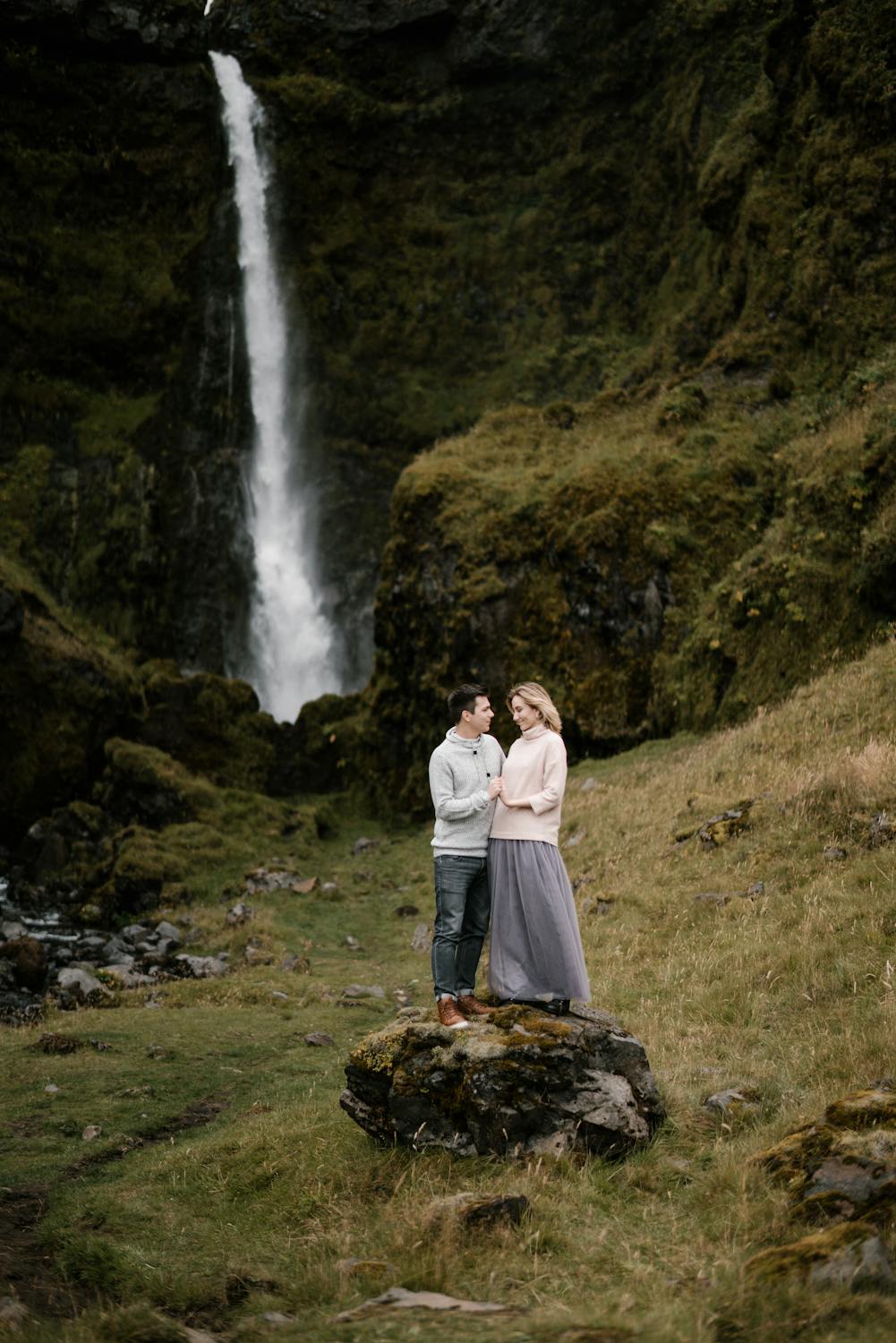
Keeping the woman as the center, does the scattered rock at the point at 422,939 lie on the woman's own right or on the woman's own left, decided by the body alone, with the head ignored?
on the woman's own right

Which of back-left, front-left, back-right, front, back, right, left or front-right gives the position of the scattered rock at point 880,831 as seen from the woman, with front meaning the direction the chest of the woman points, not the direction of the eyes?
back

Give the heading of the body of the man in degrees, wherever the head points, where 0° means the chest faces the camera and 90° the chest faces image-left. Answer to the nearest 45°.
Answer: approximately 315°

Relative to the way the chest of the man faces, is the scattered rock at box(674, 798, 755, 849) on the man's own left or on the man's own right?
on the man's own left

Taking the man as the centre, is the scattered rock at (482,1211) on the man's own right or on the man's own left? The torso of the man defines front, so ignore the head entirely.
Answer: on the man's own right

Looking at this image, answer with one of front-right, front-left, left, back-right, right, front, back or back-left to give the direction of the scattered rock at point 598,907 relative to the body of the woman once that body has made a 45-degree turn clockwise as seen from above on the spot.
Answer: right

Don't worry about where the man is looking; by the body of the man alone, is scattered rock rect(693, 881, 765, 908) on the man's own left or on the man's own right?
on the man's own left

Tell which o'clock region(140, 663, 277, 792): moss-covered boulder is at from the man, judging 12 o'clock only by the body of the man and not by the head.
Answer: The moss-covered boulder is roughly at 7 o'clock from the man.

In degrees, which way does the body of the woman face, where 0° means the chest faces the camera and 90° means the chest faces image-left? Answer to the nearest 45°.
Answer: approximately 45°
